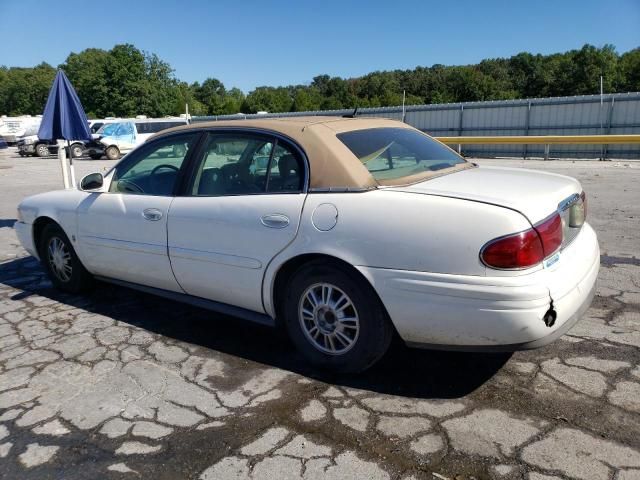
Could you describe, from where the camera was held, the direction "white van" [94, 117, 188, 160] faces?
facing the viewer and to the left of the viewer

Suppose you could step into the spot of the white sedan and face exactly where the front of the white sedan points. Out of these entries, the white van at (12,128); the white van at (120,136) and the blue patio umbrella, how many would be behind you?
0

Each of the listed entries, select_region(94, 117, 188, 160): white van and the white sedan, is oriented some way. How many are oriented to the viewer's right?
0

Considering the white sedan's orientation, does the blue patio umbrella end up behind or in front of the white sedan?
in front

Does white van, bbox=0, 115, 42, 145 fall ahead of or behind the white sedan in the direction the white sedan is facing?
ahead

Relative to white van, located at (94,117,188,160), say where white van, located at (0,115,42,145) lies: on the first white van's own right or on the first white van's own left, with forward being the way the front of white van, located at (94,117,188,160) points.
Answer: on the first white van's own right

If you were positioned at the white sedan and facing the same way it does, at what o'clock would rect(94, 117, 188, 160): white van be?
The white van is roughly at 1 o'clock from the white sedan.

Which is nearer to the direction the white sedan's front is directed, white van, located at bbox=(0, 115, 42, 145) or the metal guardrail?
the white van

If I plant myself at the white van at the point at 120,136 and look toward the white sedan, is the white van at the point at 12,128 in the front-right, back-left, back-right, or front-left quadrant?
back-right

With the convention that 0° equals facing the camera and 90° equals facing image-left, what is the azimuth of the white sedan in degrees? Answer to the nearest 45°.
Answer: approximately 135°
